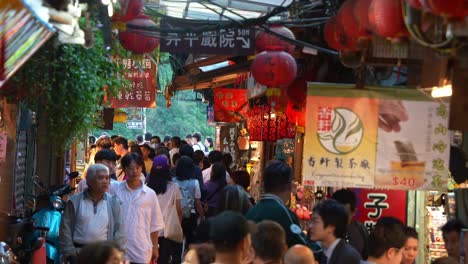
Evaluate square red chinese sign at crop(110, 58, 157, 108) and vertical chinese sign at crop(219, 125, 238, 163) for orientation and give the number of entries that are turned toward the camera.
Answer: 2

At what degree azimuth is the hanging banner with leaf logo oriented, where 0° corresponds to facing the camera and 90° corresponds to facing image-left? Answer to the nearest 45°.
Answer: approximately 0°

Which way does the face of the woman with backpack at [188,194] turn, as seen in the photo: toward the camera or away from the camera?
away from the camera
